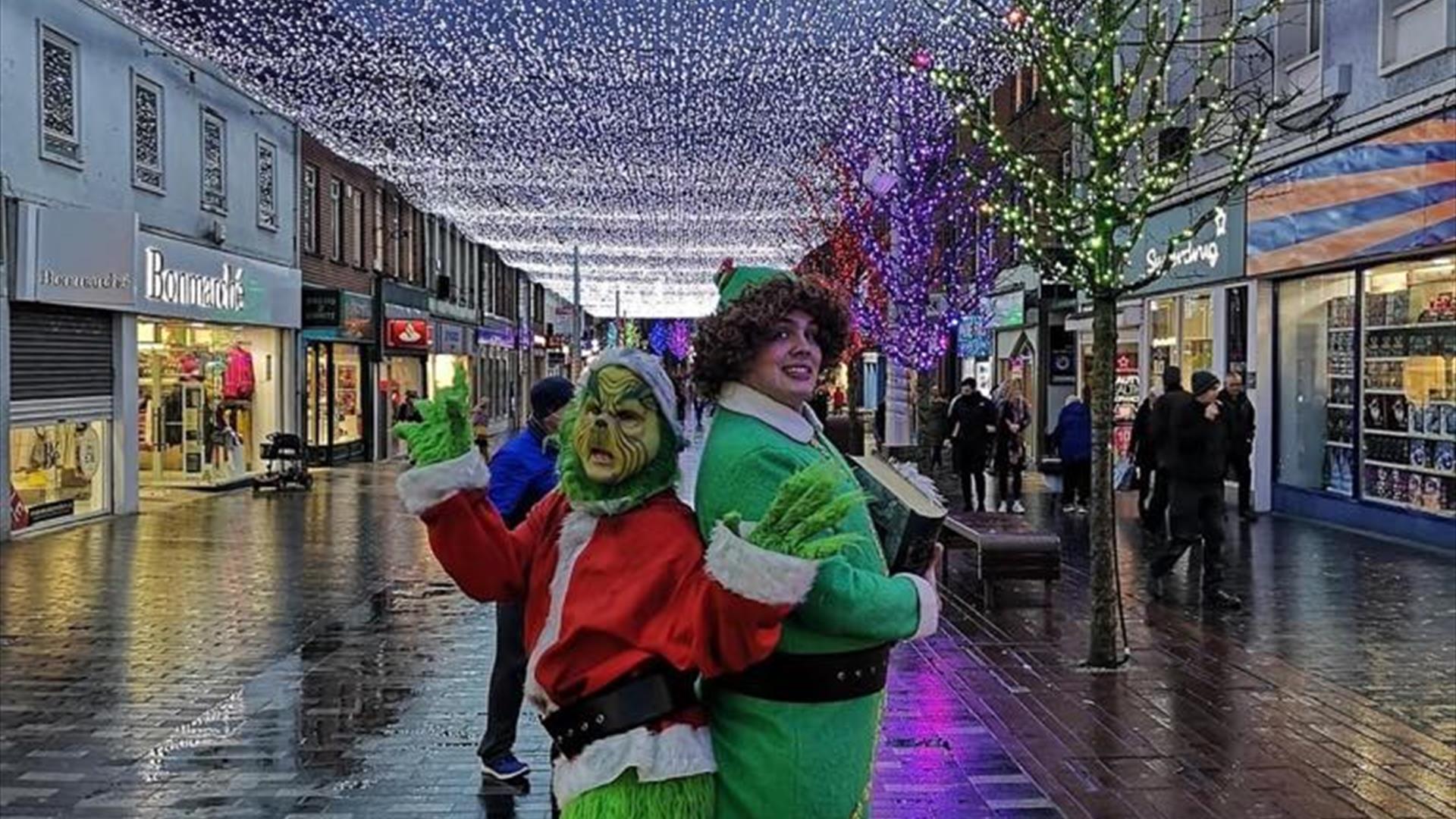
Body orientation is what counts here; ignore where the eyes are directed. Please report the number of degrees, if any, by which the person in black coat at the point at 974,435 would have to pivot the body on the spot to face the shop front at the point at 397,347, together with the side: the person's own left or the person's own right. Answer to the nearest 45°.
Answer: approximately 135° to the person's own right

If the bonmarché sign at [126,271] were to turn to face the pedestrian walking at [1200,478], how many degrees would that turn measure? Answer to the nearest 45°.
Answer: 0° — it already faces them

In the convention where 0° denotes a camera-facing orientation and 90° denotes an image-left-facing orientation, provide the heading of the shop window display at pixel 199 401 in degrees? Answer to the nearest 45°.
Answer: approximately 315°

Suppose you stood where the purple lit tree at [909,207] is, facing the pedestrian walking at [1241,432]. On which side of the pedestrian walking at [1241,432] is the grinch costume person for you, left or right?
right

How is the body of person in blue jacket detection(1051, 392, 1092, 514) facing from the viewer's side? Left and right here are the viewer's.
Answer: facing away from the viewer

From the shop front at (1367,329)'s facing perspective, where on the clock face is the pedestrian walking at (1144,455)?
The pedestrian walking is roughly at 1 o'clock from the shop front.

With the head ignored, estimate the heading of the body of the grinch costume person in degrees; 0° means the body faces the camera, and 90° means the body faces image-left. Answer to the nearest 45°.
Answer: approximately 45°

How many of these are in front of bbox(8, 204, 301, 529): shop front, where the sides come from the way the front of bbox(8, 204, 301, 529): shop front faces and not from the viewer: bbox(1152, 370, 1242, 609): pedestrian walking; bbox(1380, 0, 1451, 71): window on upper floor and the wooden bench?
3
